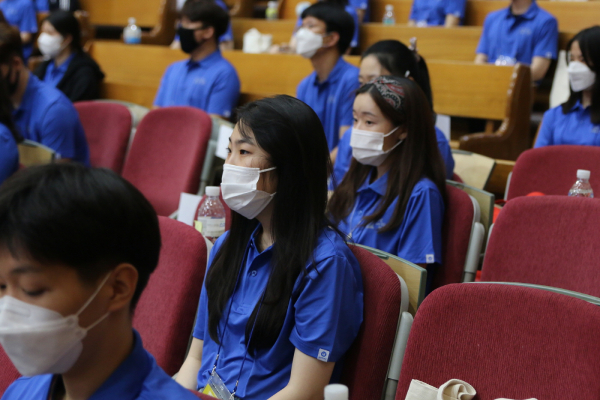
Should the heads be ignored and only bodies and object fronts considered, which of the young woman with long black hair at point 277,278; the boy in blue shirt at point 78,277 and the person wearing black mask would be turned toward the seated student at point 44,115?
the person wearing black mask

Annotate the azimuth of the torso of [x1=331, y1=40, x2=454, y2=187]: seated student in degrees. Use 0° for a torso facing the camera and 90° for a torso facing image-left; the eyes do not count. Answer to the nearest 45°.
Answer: approximately 45°

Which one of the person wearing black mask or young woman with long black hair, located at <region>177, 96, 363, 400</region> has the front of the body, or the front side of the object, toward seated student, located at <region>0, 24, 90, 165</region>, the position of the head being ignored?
the person wearing black mask

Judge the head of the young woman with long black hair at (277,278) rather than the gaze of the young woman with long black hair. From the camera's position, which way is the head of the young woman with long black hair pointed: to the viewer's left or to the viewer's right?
to the viewer's left

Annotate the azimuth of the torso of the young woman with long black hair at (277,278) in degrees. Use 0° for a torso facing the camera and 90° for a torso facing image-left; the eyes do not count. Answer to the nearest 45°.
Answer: approximately 45°

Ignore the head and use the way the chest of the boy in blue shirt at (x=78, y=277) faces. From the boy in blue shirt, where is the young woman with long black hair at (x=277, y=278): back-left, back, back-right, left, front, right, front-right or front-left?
back

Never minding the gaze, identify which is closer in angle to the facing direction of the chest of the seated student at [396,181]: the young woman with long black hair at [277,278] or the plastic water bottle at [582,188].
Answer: the young woman with long black hair

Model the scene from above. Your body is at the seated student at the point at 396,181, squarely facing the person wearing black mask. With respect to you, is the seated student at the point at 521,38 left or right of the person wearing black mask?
right

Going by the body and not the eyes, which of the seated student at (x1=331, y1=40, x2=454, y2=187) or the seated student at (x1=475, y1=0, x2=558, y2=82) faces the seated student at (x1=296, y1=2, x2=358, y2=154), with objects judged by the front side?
the seated student at (x1=475, y1=0, x2=558, y2=82)

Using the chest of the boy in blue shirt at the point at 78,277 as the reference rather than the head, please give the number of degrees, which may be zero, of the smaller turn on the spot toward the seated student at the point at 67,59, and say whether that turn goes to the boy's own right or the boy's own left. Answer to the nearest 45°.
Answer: approximately 135° to the boy's own right

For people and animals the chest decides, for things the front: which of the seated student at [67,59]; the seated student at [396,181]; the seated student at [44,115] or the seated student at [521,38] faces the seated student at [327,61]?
the seated student at [521,38]

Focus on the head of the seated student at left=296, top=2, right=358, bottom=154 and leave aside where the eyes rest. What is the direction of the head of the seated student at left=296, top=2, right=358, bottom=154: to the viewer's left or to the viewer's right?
to the viewer's left
